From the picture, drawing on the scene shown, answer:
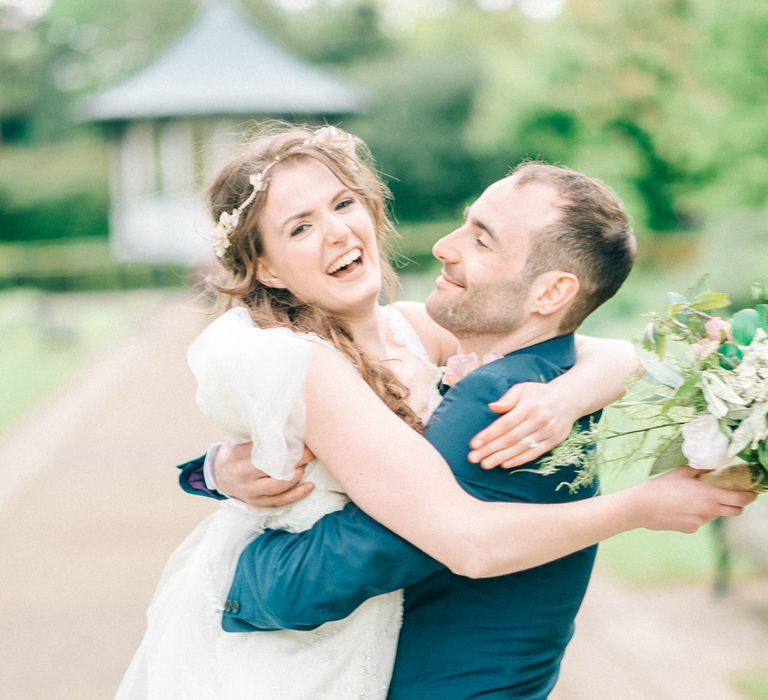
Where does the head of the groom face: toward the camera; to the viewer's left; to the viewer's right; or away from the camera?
to the viewer's left

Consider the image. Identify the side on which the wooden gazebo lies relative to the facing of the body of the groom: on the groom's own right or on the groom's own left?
on the groom's own right

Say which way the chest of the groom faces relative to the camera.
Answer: to the viewer's left
